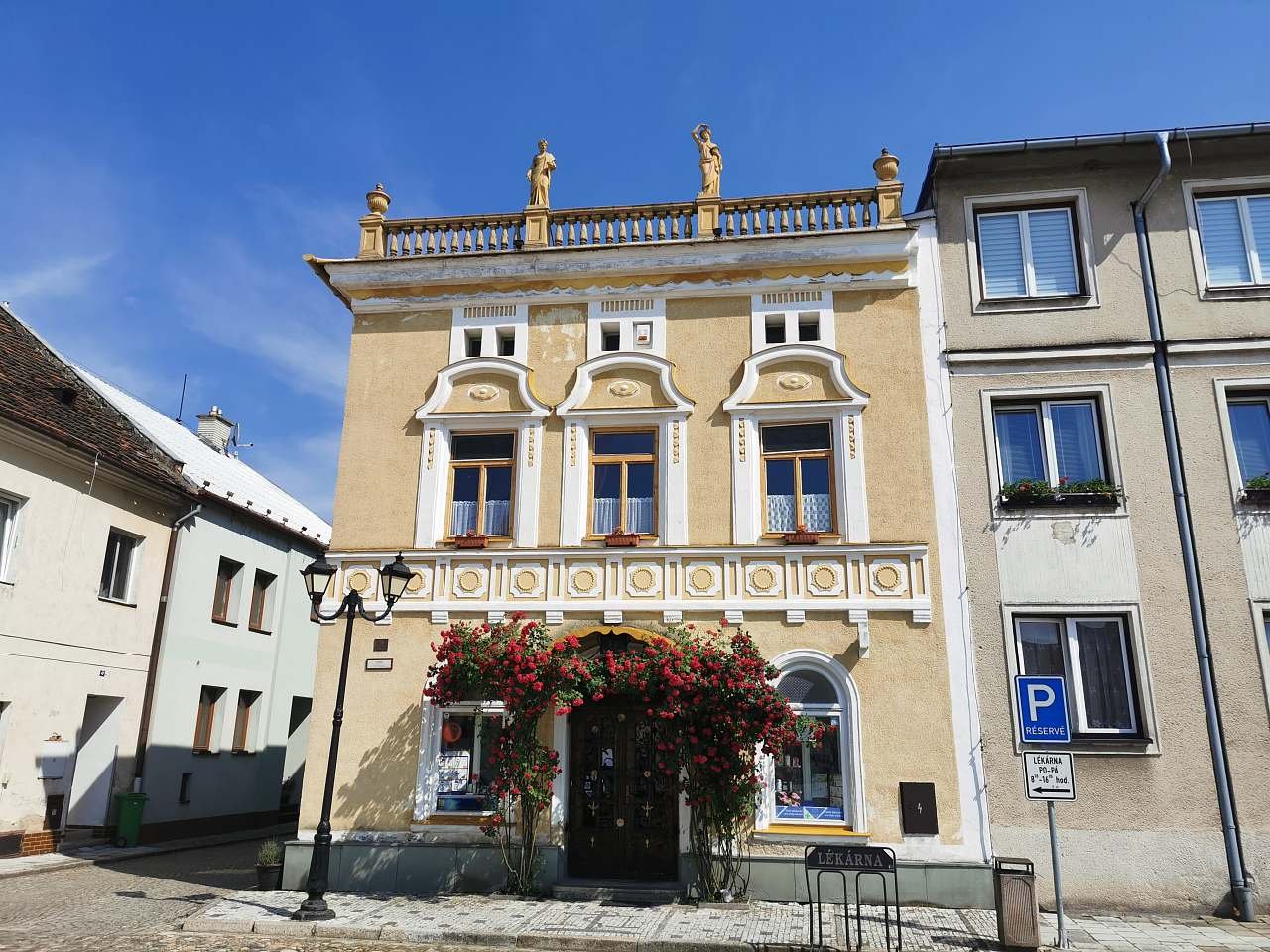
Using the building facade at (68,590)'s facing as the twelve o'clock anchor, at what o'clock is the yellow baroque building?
The yellow baroque building is roughly at 12 o'clock from the building facade.

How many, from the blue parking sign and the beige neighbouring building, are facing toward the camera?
2

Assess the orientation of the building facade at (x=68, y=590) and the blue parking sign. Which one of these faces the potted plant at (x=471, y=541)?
the building facade

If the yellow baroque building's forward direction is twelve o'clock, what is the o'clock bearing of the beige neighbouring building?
The beige neighbouring building is roughly at 9 o'clock from the yellow baroque building.

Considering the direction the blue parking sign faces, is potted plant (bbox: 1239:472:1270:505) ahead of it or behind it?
behind

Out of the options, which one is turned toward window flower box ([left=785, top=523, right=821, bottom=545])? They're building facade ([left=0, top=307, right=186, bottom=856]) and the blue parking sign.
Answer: the building facade
